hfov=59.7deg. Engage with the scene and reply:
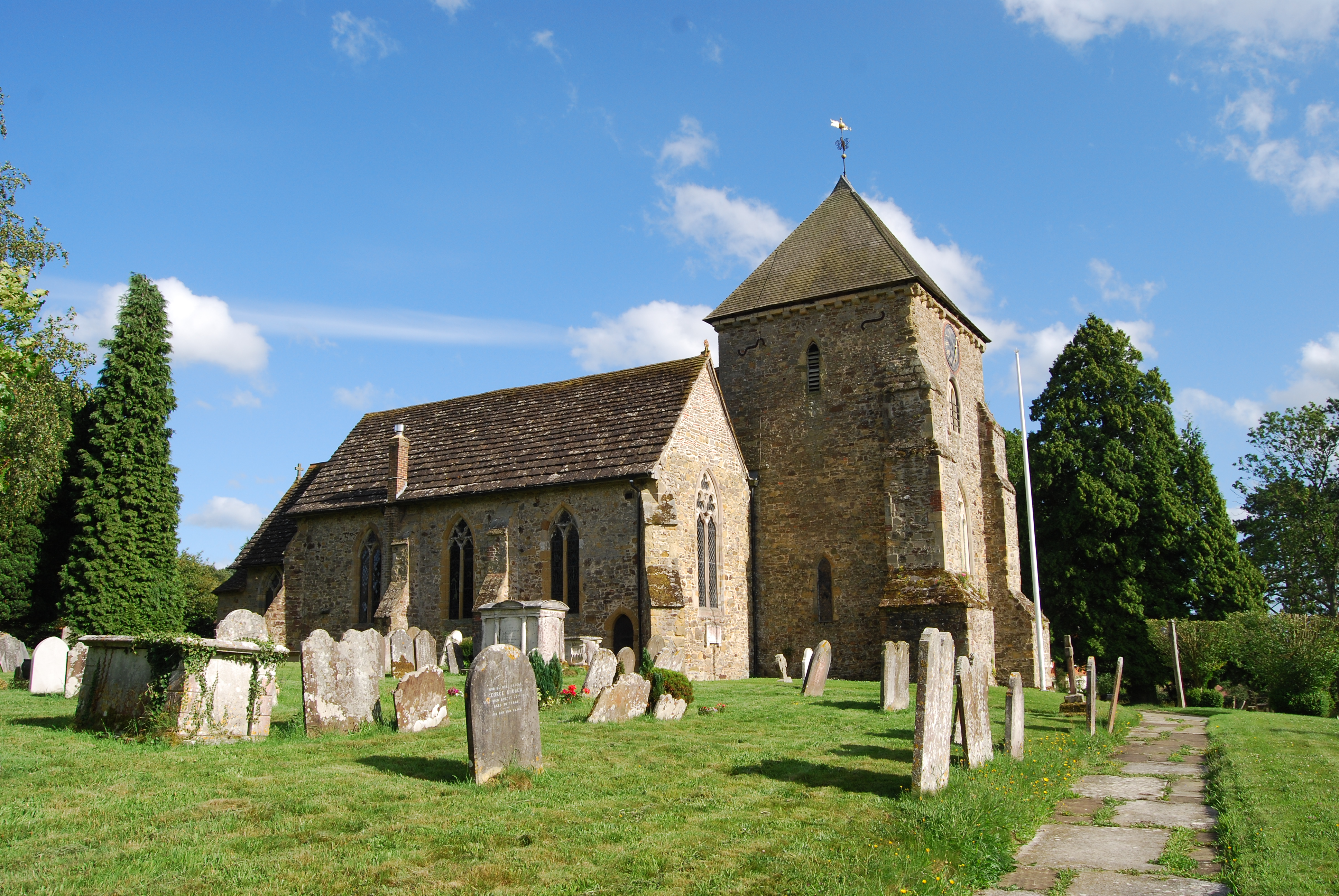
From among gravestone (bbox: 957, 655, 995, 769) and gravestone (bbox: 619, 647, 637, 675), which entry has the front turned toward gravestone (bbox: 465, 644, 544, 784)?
gravestone (bbox: 619, 647, 637, 675)

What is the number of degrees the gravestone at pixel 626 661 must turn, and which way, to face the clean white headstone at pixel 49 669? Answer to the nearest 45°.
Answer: approximately 90° to its right

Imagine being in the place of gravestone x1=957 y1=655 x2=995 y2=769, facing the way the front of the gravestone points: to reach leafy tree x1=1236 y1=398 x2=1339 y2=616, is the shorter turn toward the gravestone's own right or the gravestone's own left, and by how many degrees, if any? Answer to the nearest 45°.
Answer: approximately 135° to the gravestone's own left

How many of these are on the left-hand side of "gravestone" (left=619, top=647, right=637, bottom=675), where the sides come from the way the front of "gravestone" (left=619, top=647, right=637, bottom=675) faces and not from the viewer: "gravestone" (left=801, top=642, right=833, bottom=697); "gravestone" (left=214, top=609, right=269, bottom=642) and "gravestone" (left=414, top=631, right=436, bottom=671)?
1

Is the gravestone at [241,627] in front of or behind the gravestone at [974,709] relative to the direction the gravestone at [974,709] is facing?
behind

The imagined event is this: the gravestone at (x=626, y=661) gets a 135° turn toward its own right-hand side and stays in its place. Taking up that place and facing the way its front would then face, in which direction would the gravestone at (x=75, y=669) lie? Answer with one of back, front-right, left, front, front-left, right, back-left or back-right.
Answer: front-left

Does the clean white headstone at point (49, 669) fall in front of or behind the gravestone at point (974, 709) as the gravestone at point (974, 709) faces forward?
behind

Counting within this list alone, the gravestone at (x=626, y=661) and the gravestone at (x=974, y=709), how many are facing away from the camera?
0

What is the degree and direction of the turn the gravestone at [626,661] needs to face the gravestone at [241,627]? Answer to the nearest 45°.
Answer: approximately 90° to its right

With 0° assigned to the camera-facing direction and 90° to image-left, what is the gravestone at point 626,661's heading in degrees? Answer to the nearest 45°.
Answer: approximately 0°

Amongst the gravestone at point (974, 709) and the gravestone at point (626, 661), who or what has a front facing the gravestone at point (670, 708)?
the gravestone at point (626, 661)

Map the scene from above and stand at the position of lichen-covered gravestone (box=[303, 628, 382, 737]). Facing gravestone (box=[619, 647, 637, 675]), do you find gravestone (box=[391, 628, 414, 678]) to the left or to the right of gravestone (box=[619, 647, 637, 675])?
left
